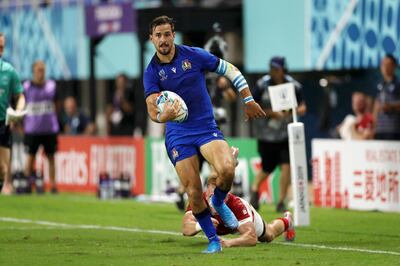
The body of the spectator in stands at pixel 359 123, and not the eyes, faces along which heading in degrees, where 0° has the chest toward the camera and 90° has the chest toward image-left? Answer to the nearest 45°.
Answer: approximately 0°

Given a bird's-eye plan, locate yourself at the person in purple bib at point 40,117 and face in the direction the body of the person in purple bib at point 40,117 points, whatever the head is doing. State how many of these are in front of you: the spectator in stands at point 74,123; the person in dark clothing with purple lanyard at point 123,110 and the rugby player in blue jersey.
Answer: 1

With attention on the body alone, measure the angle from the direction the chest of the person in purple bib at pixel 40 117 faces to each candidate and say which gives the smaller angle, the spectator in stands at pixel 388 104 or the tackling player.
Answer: the tackling player

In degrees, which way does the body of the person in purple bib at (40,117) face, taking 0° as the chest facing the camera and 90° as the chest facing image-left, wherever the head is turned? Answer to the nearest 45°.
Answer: approximately 0°

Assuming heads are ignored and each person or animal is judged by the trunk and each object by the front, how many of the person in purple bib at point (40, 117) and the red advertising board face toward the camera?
2

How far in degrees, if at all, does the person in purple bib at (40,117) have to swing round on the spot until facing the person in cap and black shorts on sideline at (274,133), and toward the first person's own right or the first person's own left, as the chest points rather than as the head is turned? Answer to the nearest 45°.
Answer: approximately 45° to the first person's own left

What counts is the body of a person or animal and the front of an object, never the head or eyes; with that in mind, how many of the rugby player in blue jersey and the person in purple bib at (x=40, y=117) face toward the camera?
2
